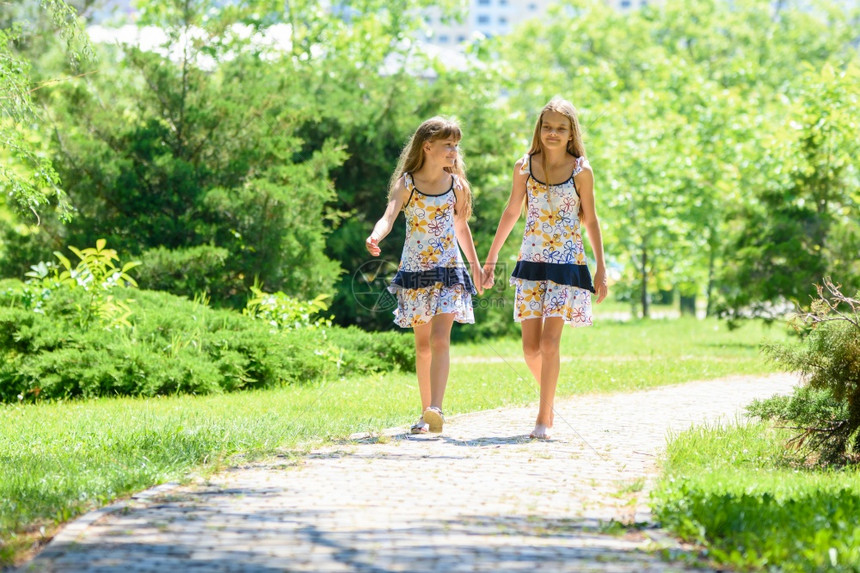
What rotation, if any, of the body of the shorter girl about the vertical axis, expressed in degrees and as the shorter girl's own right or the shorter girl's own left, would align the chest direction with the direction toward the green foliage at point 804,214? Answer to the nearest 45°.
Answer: approximately 135° to the shorter girl's own left

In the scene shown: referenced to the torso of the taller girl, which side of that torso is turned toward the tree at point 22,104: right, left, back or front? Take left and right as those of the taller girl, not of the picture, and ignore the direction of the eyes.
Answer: right

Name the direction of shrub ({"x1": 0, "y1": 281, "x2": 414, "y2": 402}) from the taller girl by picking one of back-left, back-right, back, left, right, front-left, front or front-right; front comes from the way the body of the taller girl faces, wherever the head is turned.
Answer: back-right

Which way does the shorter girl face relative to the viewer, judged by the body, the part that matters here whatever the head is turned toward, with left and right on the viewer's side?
facing the viewer

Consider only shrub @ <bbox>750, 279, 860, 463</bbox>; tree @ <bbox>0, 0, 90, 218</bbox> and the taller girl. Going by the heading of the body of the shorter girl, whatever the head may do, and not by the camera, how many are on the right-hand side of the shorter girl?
1

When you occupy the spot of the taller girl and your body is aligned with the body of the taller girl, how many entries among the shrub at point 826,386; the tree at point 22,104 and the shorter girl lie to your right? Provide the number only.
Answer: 2

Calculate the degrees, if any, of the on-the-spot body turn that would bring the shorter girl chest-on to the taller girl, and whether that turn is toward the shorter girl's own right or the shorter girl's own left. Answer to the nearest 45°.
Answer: approximately 90° to the shorter girl's own left

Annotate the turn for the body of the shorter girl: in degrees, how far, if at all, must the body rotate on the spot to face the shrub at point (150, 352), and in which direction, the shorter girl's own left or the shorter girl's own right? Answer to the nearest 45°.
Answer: approximately 135° to the shorter girl's own right

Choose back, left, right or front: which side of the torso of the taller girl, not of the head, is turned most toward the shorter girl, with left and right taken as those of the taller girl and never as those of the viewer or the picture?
right

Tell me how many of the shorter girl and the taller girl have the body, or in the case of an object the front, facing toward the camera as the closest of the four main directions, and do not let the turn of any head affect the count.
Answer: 2

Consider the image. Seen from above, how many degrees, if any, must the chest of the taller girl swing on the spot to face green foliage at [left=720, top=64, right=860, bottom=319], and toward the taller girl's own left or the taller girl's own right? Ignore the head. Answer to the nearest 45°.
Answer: approximately 180°

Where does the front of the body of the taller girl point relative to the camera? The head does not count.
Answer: toward the camera

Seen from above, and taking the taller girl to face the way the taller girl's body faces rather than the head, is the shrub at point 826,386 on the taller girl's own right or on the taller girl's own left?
on the taller girl's own left
